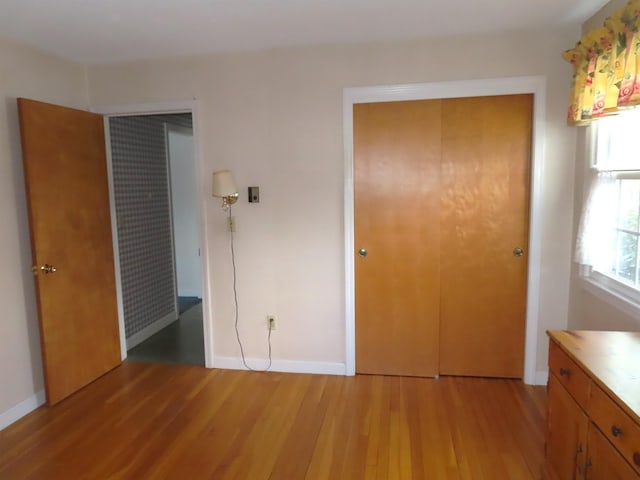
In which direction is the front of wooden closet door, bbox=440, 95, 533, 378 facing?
toward the camera

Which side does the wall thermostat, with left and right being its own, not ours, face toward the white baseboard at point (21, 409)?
right

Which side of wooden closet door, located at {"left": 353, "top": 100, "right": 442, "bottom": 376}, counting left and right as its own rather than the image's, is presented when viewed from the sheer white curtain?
left

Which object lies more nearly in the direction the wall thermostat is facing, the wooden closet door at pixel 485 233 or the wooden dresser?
the wooden dresser

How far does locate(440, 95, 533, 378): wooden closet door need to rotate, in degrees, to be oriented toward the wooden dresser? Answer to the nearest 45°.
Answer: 0° — it already faces it

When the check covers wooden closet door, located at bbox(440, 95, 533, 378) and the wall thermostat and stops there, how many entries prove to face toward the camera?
2

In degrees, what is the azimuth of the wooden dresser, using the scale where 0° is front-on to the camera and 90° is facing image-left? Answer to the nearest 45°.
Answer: approximately 45°

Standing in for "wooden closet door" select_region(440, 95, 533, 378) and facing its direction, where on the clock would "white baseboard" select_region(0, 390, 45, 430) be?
The white baseboard is roughly at 2 o'clock from the wooden closet door.

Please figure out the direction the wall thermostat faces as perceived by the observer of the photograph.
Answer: facing the viewer

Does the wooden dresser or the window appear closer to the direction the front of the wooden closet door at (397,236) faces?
the wooden dresser

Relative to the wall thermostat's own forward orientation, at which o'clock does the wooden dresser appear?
The wooden dresser is roughly at 11 o'clock from the wall thermostat.

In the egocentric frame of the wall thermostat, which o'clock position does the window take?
The window is roughly at 10 o'clock from the wall thermostat.

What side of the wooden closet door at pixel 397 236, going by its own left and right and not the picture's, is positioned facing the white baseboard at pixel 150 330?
right

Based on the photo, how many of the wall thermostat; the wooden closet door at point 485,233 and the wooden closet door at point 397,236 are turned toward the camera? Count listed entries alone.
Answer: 3

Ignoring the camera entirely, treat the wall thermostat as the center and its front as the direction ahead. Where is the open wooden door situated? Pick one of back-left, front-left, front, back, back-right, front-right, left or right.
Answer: right
